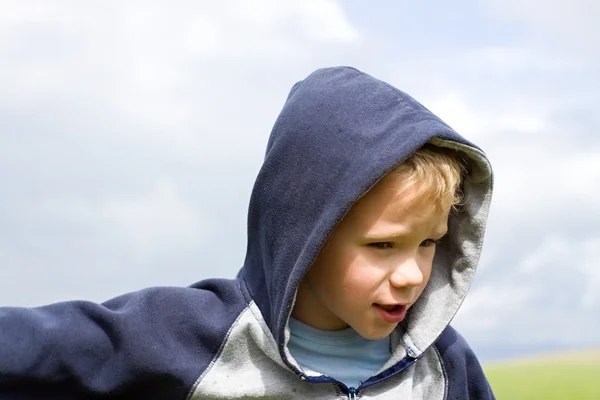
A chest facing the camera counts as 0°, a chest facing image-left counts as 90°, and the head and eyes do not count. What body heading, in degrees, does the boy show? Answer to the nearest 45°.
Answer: approximately 315°
